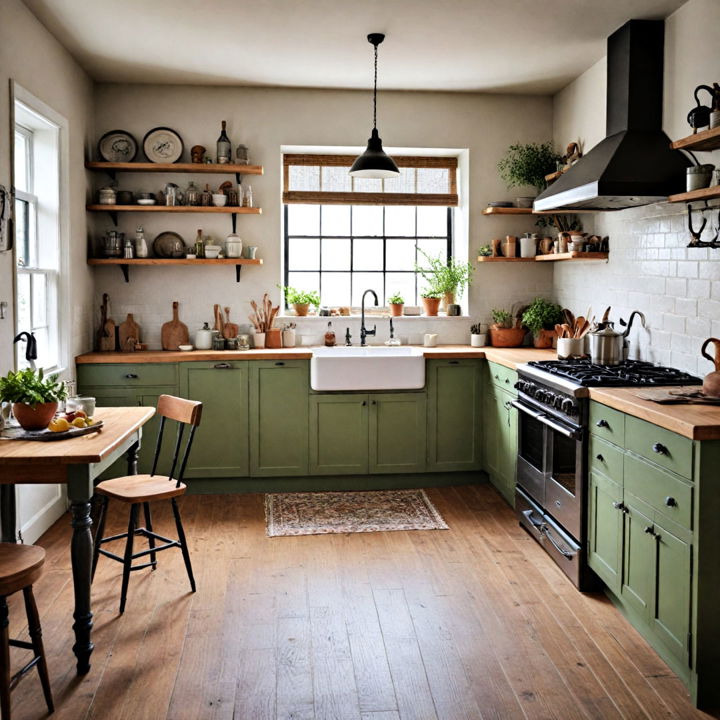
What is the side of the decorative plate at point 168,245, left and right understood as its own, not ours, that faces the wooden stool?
front

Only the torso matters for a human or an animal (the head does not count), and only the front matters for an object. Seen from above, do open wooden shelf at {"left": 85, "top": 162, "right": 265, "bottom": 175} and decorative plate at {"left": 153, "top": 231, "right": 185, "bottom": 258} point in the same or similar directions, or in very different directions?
same or similar directions

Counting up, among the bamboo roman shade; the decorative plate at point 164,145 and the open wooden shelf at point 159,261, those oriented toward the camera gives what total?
3

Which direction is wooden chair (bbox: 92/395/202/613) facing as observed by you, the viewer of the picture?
facing the viewer and to the left of the viewer

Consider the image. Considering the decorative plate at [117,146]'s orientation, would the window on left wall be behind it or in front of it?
in front

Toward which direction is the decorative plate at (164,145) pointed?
toward the camera

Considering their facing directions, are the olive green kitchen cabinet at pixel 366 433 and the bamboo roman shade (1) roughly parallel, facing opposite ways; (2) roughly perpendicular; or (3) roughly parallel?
roughly parallel

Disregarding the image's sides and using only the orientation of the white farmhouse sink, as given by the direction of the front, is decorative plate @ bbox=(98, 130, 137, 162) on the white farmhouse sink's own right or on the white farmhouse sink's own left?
on the white farmhouse sink's own right

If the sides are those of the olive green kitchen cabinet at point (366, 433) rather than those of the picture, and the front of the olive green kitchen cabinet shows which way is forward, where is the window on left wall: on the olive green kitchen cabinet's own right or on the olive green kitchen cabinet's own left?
on the olive green kitchen cabinet's own right

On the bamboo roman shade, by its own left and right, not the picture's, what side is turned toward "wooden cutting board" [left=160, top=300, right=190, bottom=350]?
right

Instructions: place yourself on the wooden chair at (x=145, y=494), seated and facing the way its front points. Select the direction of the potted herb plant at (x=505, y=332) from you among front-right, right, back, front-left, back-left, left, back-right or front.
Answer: back

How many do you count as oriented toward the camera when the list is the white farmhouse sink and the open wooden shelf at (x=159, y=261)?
2

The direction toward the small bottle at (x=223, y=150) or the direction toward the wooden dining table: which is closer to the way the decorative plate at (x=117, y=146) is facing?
the wooden dining table

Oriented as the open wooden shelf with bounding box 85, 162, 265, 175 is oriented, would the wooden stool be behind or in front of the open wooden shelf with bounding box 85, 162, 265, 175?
in front

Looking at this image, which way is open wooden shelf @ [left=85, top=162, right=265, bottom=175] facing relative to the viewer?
toward the camera

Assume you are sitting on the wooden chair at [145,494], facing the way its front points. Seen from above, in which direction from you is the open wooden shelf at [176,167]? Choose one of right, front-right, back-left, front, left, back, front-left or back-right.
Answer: back-right
